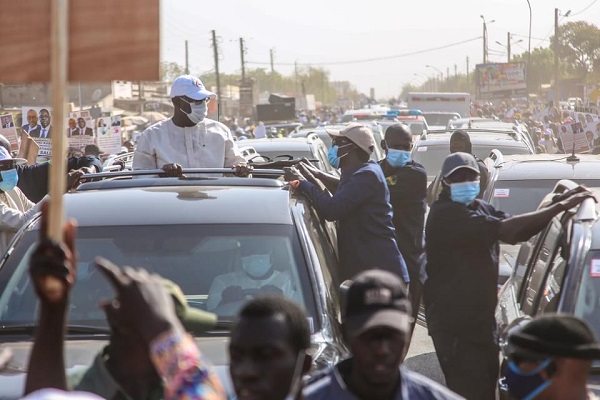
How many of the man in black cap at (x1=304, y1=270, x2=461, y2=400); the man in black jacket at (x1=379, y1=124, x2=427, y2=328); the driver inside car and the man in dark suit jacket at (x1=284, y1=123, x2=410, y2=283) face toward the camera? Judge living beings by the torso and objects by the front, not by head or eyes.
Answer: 3

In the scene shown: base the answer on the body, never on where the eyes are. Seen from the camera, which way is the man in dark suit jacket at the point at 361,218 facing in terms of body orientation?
to the viewer's left

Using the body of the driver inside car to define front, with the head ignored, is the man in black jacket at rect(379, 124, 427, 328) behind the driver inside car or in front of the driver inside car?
behind

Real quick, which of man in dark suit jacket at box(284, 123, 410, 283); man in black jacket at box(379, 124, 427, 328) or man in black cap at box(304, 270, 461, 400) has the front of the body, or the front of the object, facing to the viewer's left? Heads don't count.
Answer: the man in dark suit jacket

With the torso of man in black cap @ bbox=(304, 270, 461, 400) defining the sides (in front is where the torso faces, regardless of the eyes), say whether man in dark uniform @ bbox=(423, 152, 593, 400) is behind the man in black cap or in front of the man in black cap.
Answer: behind

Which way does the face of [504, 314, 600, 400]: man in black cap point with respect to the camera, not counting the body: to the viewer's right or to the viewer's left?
to the viewer's left

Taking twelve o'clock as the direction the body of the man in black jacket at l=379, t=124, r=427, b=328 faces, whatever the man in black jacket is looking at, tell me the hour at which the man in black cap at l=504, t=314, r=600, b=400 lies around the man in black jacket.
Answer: The man in black cap is roughly at 12 o'clock from the man in black jacket.

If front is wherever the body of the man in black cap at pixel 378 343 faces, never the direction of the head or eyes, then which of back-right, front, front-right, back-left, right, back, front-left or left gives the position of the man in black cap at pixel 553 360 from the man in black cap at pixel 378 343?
left

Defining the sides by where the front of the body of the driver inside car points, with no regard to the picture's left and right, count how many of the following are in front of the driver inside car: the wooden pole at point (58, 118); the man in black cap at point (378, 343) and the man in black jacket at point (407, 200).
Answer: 2

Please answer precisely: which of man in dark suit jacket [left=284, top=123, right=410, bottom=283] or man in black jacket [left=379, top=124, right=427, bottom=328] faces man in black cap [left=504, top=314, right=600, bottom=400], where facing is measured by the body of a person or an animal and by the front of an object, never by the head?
the man in black jacket

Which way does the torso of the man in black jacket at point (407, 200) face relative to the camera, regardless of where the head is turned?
toward the camera

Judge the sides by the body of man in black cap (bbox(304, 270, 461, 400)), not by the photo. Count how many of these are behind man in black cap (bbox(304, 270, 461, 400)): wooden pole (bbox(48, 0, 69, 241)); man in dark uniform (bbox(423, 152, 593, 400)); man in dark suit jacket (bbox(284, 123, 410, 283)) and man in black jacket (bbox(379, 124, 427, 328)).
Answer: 3

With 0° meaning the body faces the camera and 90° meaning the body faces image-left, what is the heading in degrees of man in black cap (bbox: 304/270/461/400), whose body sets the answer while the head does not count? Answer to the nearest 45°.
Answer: approximately 0°

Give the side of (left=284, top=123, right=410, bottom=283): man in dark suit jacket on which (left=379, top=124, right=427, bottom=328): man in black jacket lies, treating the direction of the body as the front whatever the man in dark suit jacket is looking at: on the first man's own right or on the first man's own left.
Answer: on the first man's own right

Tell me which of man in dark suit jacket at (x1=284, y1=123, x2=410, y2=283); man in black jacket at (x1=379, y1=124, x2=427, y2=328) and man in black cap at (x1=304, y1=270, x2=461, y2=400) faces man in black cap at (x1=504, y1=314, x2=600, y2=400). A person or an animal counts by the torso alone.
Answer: the man in black jacket

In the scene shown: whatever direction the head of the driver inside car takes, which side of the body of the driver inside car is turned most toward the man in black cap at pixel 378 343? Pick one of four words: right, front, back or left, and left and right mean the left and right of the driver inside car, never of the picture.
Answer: front

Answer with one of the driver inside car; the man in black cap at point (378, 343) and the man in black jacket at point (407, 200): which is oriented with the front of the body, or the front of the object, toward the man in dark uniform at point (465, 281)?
the man in black jacket

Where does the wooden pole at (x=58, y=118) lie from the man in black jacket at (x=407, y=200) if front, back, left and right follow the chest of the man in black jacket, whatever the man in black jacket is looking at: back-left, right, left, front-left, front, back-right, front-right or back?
front
